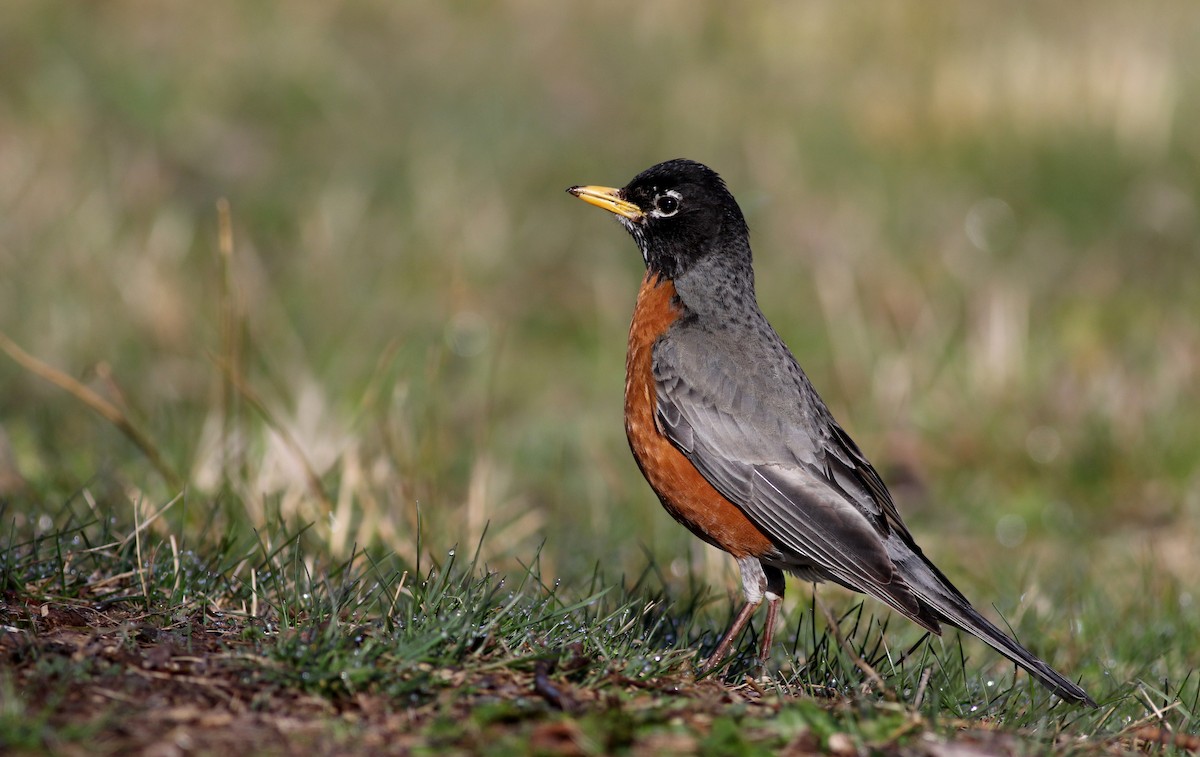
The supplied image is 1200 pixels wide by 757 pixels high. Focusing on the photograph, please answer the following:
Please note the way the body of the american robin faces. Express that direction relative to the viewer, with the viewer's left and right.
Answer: facing to the left of the viewer

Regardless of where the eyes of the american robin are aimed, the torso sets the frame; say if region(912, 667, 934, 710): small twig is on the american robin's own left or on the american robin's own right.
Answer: on the american robin's own left
